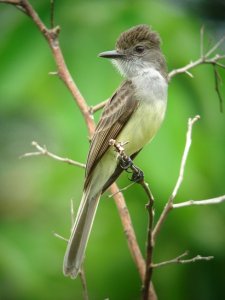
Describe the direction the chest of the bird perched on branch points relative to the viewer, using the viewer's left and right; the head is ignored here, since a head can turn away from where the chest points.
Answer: facing the viewer and to the right of the viewer

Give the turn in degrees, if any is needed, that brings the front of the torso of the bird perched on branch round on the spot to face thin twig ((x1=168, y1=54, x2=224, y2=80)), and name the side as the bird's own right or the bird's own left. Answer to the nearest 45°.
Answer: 0° — it already faces it
